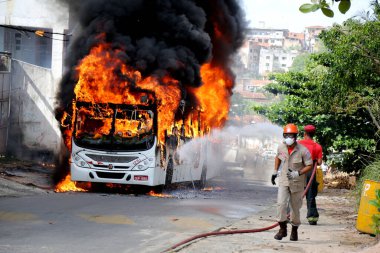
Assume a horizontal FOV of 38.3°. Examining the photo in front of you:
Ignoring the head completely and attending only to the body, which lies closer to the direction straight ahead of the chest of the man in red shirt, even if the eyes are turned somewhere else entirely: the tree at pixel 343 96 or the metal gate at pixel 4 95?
the metal gate

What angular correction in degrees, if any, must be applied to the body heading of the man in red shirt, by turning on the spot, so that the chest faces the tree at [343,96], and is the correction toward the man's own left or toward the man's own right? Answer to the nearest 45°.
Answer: approximately 45° to the man's own right

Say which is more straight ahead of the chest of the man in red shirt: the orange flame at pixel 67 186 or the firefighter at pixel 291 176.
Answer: the orange flame

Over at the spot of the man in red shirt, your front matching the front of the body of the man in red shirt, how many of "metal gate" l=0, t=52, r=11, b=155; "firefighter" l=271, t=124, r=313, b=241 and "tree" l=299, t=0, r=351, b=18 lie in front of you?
1

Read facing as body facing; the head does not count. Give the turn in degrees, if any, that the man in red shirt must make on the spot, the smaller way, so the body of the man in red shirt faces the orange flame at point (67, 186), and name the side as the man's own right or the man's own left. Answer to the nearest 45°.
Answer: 0° — they already face it

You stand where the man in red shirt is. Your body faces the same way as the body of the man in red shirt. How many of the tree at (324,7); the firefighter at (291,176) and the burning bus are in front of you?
1

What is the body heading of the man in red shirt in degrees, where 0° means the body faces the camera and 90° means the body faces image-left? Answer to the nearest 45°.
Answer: approximately 135°

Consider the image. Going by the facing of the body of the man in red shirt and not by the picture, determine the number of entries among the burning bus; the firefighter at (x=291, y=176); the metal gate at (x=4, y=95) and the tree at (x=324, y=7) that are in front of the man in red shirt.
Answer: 2

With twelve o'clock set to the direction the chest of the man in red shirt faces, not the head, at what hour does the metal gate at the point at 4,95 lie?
The metal gate is roughly at 12 o'clock from the man in red shirt.

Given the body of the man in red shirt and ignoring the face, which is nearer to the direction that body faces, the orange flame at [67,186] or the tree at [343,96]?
the orange flame
